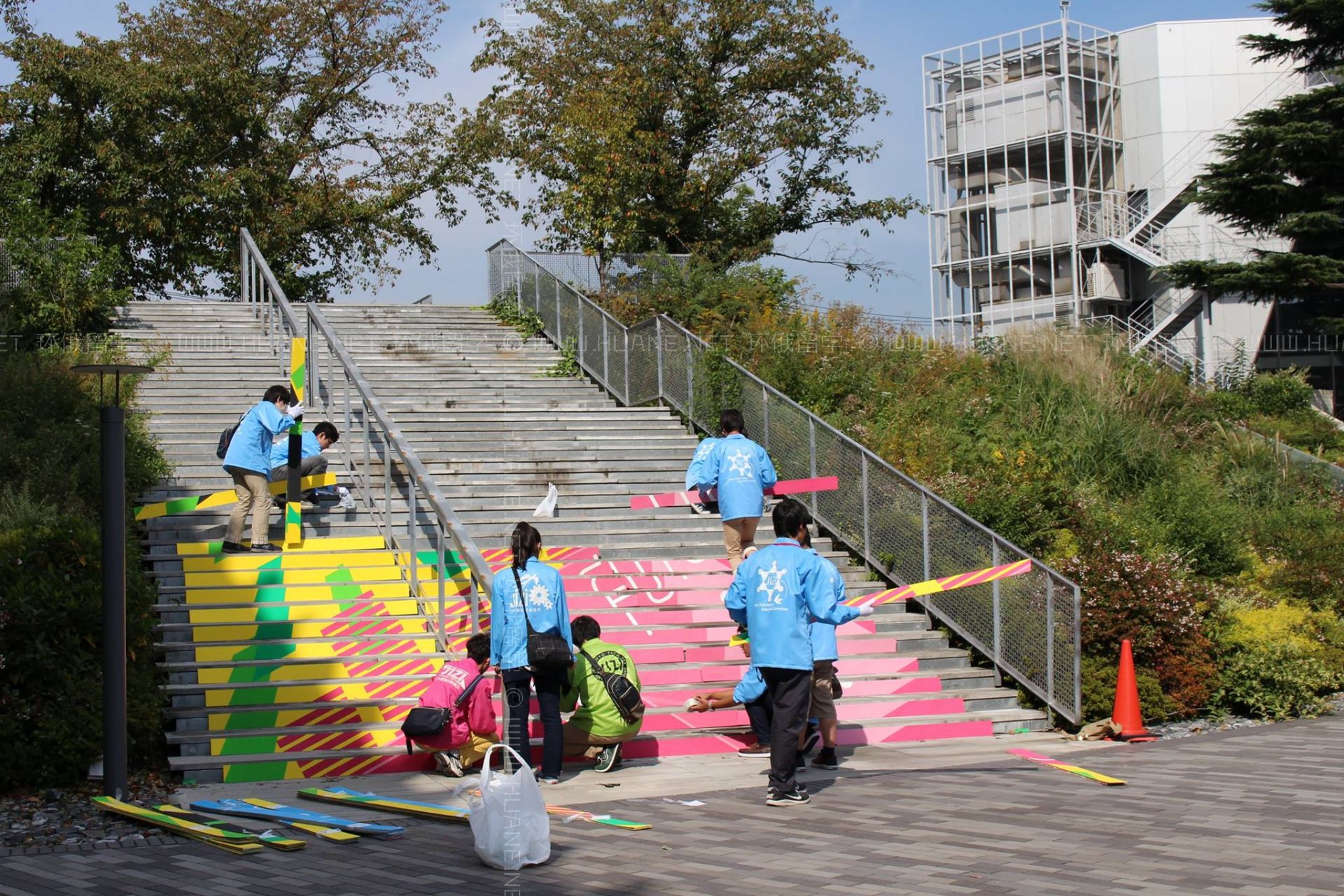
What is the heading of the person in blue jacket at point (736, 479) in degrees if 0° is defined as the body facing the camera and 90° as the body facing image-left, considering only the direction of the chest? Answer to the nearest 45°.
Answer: approximately 180°

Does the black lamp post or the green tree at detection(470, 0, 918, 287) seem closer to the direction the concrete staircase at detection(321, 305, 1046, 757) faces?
the black lamp post

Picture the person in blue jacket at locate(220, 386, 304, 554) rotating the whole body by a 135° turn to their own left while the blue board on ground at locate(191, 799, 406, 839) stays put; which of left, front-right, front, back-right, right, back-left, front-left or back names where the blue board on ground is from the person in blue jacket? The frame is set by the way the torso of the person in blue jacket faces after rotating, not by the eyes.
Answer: back-left

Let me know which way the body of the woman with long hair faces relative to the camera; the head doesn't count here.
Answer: away from the camera

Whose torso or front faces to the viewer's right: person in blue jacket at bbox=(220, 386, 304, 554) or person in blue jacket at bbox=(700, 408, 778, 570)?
person in blue jacket at bbox=(220, 386, 304, 554)

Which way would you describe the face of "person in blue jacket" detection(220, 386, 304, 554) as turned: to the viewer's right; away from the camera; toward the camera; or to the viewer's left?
to the viewer's right

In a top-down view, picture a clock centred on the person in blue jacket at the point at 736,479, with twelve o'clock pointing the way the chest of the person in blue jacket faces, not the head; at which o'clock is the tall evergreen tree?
The tall evergreen tree is roughly at 1 o'clock from the person in blue jacket.

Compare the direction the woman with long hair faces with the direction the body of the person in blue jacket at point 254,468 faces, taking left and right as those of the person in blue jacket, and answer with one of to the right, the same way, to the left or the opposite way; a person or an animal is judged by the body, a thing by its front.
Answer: to the left

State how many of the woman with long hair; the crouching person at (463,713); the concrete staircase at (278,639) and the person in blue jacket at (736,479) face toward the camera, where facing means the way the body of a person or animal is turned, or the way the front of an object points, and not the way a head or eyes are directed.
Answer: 1

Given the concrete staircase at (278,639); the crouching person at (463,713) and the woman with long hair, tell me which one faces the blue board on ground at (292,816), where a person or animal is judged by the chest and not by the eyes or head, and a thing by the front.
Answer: the concrete staircase

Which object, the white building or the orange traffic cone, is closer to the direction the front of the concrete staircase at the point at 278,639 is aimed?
the orange traffic cone

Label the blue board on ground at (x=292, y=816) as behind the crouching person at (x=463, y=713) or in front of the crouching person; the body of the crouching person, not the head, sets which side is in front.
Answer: behind
